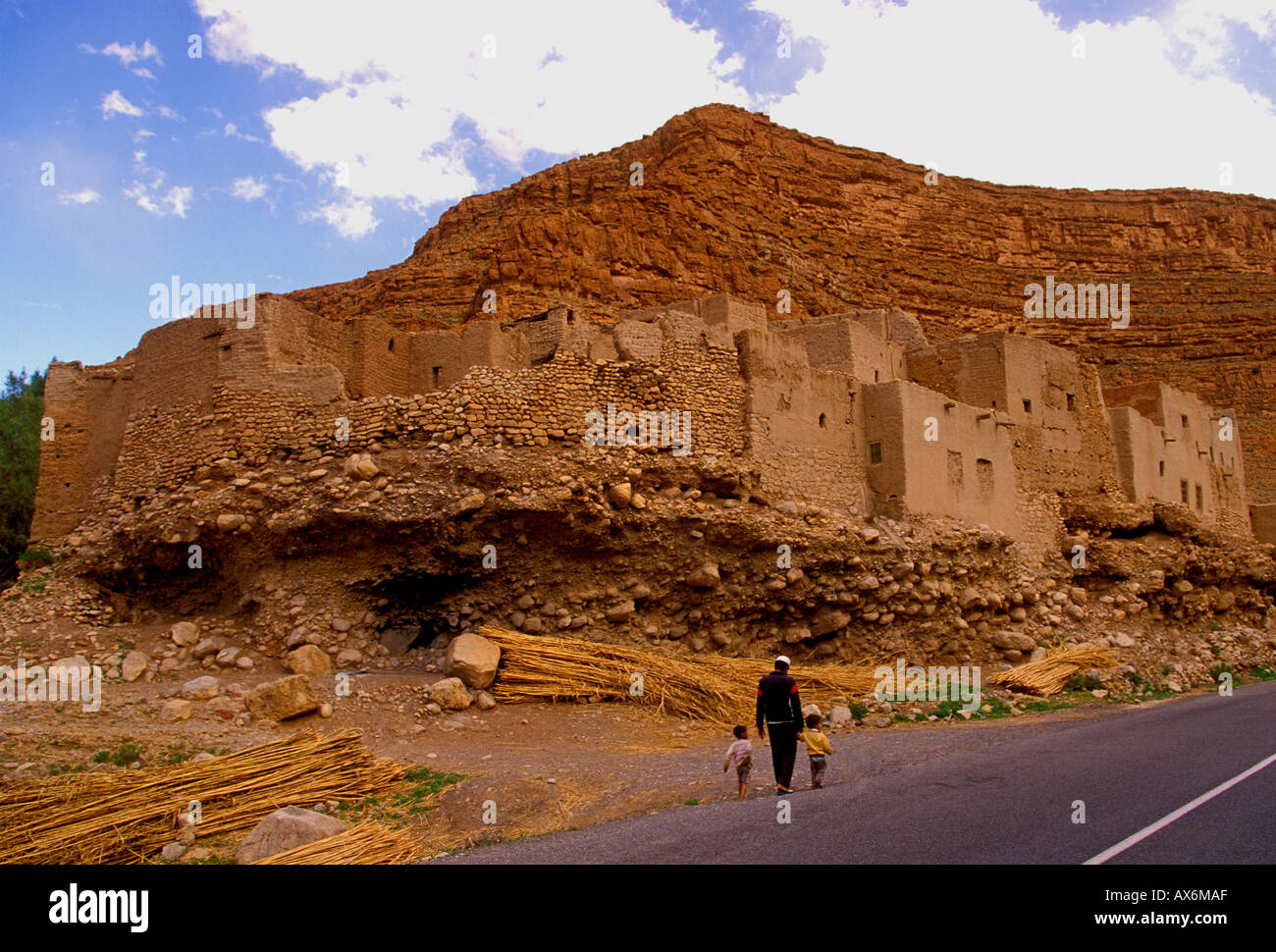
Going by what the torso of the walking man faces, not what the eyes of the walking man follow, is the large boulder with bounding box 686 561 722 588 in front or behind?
in front

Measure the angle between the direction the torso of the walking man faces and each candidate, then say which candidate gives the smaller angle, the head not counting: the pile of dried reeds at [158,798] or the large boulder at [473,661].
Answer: the large boulder

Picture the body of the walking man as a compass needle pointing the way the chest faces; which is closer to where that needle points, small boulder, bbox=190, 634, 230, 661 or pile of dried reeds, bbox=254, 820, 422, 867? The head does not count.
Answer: the small boulder

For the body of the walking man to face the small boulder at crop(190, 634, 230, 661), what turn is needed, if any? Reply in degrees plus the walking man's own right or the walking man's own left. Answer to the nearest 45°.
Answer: approximately 45° to the walking man's own left

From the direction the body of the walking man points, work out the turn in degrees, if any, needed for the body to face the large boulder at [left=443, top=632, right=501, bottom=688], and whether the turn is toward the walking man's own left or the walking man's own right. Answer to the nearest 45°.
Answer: approximately 45° to the walking man's own left

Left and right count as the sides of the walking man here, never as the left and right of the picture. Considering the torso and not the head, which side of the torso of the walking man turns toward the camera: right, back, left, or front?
back

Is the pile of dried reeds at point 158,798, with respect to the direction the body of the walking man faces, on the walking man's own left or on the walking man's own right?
on the walking man's own left
